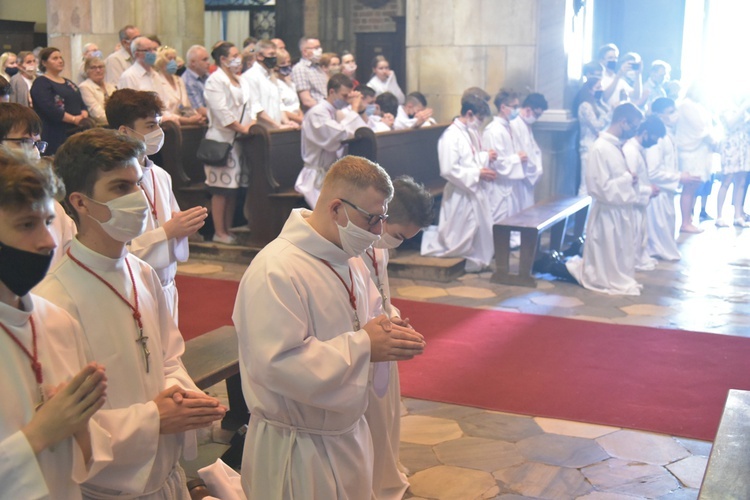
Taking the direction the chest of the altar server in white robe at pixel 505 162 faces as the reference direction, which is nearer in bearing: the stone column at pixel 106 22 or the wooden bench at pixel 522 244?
the wooden bench

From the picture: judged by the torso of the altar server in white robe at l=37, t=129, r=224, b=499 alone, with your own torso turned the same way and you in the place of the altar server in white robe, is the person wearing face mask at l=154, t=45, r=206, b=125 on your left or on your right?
on your left

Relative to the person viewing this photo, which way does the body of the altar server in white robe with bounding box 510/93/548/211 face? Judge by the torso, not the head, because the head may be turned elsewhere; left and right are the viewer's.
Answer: facing to the right of the viewer

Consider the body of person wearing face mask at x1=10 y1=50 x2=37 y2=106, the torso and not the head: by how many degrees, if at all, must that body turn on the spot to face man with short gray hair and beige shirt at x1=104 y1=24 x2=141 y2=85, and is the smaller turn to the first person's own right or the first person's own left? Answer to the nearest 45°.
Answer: approximately 90° to the first person's own left
